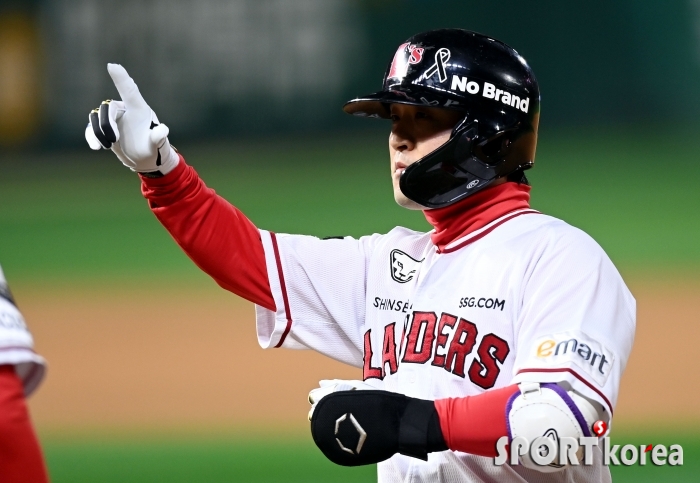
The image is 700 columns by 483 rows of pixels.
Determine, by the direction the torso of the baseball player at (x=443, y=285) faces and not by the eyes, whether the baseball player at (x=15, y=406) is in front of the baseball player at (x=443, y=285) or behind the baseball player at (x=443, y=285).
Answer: in front

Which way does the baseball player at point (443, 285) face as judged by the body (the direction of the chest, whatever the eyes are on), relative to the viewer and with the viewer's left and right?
facing the viewer and to the left of the viewer
